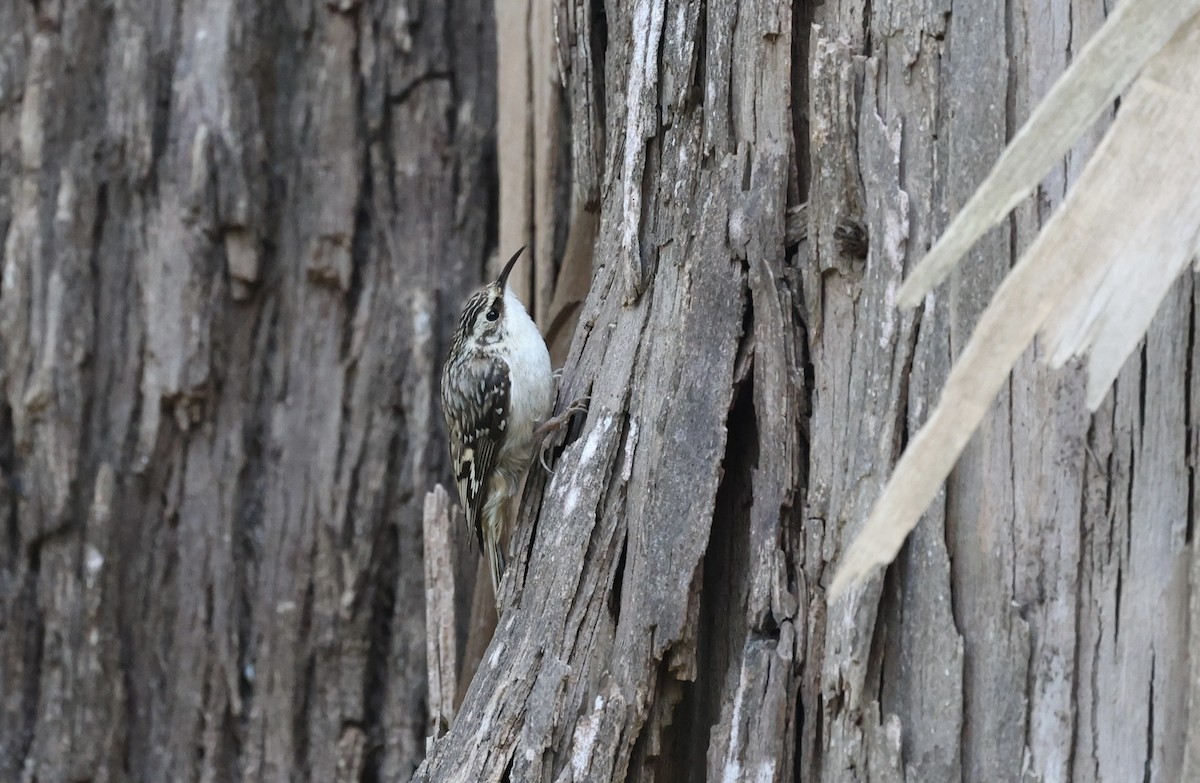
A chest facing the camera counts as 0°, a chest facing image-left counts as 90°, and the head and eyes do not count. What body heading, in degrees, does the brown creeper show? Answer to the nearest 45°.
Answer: approximately 270°

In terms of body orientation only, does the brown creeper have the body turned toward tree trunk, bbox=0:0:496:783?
no
